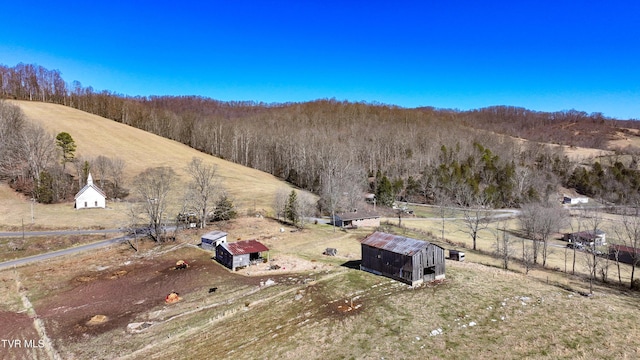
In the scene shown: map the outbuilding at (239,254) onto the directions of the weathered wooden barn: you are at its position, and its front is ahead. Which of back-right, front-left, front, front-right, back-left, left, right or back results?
back-right

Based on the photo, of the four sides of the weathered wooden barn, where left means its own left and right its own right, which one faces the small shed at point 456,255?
left

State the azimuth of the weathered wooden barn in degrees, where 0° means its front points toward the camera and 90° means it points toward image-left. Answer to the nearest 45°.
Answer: approximately 315°

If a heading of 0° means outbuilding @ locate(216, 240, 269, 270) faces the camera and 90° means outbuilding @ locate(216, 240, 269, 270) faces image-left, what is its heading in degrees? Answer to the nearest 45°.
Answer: approximately 315°

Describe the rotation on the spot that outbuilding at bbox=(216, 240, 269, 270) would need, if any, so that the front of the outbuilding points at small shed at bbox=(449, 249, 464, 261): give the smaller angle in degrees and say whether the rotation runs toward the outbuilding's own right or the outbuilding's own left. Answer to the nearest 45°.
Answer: approximately 45° to the outbuilding's own left
